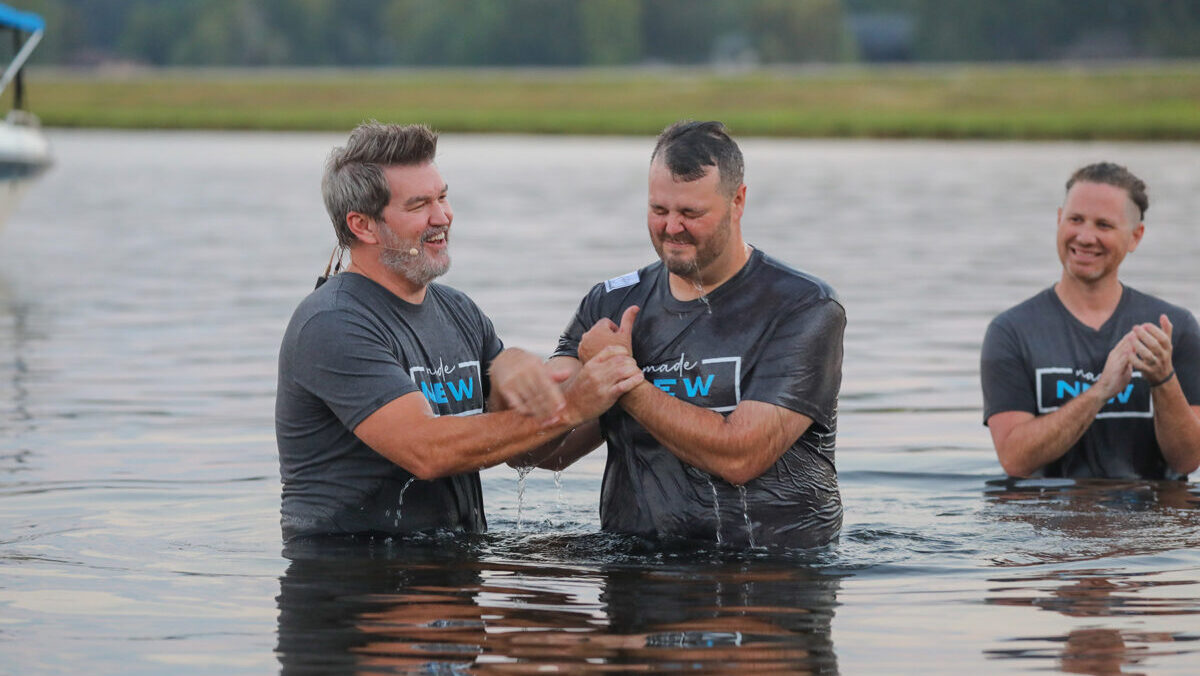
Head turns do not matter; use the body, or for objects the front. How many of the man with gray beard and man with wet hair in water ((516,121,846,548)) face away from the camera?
0

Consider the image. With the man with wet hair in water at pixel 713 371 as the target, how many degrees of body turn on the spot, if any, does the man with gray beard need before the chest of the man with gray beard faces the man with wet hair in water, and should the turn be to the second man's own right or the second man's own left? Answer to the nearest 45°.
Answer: approximately 45° to the second man's own left

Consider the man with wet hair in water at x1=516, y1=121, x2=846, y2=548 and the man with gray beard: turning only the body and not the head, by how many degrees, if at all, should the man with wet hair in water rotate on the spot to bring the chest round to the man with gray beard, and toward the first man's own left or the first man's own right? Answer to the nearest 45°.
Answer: approximately 45° to the first man's own right

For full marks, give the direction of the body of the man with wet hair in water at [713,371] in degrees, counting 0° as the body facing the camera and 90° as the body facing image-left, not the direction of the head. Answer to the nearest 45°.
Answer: approximately 45°

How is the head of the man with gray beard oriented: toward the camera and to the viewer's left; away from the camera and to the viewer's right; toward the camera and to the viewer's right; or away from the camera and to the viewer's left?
toward the camera and to the viewer's right

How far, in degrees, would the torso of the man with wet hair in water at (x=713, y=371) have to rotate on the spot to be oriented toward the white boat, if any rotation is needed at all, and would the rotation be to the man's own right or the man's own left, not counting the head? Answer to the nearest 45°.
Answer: approximately 90° to the man's own right

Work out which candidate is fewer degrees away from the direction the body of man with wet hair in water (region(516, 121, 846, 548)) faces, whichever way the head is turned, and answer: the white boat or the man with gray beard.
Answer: the man with gray beard

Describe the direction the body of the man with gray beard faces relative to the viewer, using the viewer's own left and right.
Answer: facing the viewer and to the right of the viewer

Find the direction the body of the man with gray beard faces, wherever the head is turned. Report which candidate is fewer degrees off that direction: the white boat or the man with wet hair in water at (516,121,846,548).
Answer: the man with wet hair in water

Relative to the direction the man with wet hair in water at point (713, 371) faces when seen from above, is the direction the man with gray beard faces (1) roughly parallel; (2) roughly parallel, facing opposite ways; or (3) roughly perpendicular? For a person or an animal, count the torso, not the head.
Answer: roughly perpendicular
